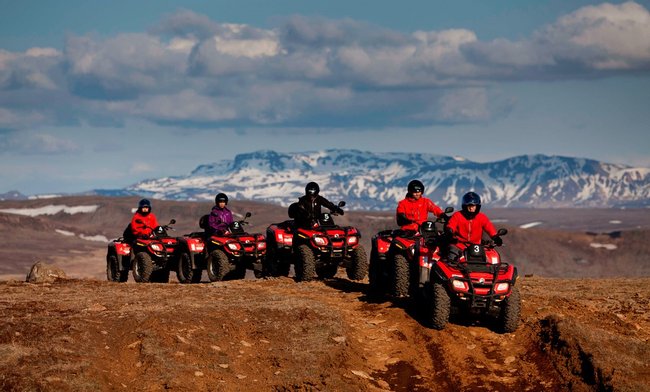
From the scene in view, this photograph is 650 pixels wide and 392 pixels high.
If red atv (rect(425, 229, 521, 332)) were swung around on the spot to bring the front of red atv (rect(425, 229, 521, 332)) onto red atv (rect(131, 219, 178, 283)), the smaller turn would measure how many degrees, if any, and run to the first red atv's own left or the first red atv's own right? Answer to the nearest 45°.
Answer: approximately 135° to the first red atv's own right

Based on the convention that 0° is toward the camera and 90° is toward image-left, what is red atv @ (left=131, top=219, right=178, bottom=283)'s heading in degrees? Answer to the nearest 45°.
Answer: approximately 315°

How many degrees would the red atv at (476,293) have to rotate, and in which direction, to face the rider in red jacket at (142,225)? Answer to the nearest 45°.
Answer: approximately 135° to its right

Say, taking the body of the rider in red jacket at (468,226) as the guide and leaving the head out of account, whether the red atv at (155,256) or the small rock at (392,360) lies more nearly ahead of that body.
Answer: the small rock

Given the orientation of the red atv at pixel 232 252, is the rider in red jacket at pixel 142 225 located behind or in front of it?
behind

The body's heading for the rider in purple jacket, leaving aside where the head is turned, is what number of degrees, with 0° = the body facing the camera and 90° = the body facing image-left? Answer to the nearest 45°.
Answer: approximately 315°

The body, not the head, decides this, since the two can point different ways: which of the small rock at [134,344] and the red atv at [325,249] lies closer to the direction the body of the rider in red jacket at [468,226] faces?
the small rock

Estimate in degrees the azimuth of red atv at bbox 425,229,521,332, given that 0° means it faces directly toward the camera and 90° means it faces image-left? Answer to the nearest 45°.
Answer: approximately 0°

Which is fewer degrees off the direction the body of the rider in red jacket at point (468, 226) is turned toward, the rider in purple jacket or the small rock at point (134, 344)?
the small rock

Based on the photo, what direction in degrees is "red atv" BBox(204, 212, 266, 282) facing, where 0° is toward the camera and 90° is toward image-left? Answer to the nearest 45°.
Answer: approximately 315°
